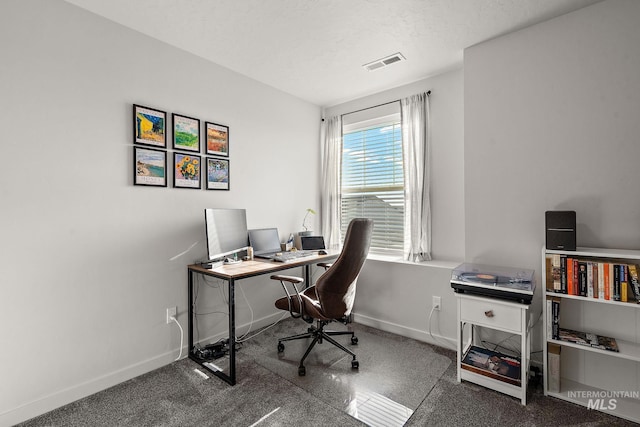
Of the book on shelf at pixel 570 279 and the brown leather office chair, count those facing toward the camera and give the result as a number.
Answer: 1

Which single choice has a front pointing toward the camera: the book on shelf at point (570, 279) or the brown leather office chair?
the book on shelf

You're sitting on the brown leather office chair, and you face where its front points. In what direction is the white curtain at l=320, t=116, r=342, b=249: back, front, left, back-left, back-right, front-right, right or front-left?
front-right

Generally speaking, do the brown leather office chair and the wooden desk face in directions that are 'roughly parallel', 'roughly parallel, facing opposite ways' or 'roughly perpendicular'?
roughly parallel, facing opposite ways

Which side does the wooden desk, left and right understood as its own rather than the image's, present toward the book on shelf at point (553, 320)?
front

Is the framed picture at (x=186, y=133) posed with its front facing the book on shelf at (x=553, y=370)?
yes

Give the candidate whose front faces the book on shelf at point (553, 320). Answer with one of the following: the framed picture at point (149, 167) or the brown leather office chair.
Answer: the framed picture

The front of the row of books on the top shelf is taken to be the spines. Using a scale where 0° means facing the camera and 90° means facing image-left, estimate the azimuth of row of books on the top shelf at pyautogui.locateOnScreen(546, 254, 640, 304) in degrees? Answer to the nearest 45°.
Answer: approximately 45°

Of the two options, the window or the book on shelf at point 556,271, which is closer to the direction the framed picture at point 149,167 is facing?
the book on shelf

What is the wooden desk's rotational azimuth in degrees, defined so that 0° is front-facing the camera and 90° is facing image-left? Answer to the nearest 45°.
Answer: approximately 315°

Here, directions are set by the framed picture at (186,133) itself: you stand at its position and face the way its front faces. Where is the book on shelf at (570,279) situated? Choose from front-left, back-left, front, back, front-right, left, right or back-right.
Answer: front

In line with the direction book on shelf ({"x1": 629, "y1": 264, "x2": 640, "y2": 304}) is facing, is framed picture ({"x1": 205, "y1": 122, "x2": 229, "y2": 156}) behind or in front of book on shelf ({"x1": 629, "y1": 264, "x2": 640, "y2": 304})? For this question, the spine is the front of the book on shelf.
in front

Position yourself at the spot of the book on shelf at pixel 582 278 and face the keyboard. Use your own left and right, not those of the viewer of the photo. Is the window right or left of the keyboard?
right

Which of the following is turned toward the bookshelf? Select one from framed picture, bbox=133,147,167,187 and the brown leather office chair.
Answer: the framed picture

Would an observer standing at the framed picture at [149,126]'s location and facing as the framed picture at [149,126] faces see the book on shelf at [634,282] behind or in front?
in front

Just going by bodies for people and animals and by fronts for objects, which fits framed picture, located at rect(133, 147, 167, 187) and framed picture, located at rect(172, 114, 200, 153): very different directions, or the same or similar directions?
same or similar directions

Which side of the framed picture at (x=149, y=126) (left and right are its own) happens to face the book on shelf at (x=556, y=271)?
front

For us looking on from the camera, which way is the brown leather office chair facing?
facing away from the viewer and to the left of the viewer

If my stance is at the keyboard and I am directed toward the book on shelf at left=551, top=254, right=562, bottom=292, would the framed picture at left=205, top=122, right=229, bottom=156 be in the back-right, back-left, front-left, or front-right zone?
back-right

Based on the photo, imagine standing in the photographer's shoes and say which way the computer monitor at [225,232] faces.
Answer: facing the viewer and to the right of the viewer
